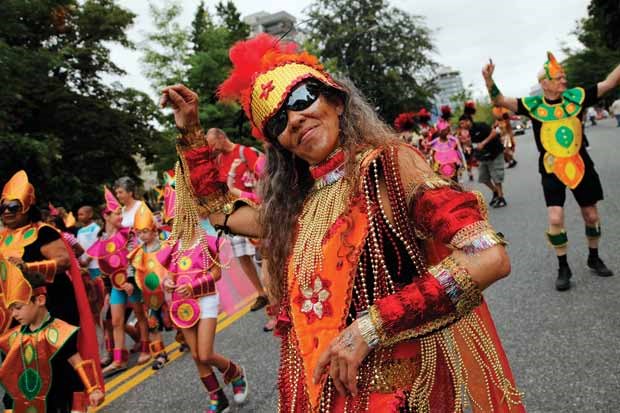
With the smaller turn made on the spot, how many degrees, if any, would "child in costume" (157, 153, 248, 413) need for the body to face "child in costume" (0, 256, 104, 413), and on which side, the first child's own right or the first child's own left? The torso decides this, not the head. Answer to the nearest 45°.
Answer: approximately 45° to the first child's own right

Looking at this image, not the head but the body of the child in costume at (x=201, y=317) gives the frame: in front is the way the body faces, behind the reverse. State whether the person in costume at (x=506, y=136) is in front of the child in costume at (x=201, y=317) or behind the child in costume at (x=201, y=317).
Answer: behind

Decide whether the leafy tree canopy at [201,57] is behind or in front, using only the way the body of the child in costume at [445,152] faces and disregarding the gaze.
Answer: behind

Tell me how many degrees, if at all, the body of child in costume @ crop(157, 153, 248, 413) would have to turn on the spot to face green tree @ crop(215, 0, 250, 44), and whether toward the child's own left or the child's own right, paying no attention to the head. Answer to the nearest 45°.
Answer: approximately 135° to the child's own right

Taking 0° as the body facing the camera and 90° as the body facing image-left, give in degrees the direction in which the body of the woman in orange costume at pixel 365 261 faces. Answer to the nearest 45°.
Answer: approximately 45°

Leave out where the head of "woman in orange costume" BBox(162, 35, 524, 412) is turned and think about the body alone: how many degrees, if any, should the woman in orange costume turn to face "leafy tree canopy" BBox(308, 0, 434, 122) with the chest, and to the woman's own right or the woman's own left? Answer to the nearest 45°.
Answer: approximately 135° to the woman's own right

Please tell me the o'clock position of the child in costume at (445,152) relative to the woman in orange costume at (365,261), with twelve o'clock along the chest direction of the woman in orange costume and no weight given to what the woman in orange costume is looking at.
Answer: The child in costume is roughly at 5 o'clock from the woman in orange costume.

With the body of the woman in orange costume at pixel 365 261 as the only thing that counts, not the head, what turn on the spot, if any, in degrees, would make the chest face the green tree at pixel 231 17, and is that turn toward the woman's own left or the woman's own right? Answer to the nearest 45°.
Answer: approximately 135° to the woman's own right

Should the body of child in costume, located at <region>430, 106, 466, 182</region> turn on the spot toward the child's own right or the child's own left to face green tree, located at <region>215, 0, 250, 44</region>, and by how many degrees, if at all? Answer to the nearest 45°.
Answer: approximately 135° to the child's own right
